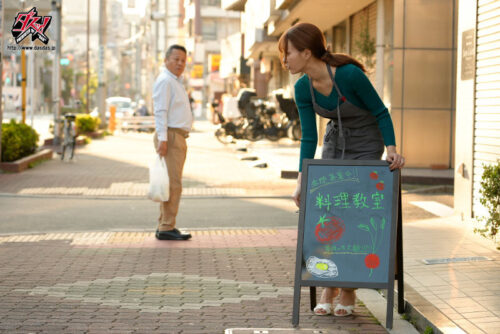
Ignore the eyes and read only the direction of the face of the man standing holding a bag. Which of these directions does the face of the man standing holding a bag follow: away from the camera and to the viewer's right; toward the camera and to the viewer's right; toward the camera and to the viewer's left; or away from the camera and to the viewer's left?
toward the camera and to the viewer's right

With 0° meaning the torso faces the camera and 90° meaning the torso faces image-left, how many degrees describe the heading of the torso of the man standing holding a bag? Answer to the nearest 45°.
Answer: approximately 270°

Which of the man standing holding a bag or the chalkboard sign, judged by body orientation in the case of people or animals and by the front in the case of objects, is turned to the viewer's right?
the man standing holding a bag

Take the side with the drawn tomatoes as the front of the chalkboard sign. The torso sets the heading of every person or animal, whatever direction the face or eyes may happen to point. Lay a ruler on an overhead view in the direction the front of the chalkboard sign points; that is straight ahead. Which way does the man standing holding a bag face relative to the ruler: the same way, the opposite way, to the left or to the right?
to the left

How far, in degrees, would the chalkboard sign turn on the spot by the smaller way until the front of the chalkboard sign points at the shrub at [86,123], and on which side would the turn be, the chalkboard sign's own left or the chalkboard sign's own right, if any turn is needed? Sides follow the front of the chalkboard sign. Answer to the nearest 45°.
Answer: approximately 180°
